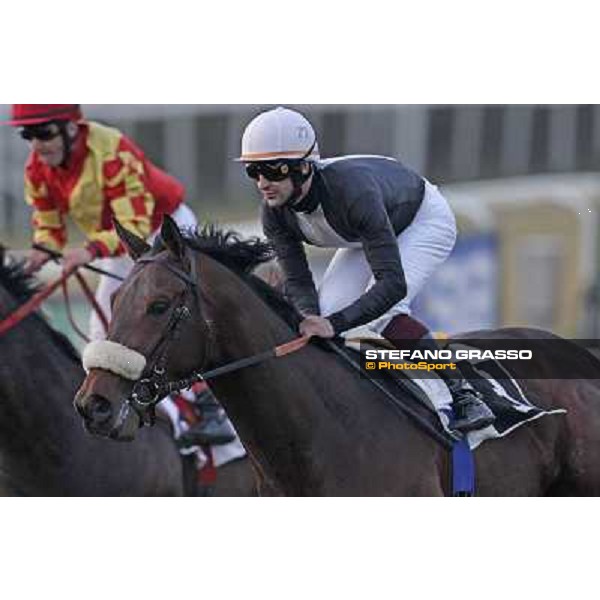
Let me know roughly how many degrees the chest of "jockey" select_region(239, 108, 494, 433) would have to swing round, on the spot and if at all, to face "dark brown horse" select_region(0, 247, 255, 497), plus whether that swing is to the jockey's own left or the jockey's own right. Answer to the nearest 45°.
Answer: approximately 45° to the jockey's own right

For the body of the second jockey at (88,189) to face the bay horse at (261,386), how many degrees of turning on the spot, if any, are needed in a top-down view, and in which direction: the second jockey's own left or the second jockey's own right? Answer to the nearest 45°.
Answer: approximately 45° to the second jockey's own left

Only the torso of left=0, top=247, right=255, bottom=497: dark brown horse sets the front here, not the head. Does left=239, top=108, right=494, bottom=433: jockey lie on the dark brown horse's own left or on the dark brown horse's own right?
on the dark brown horse's own left

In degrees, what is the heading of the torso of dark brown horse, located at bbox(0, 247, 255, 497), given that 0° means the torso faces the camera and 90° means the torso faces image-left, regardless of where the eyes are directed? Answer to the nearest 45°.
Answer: approximately 45°
